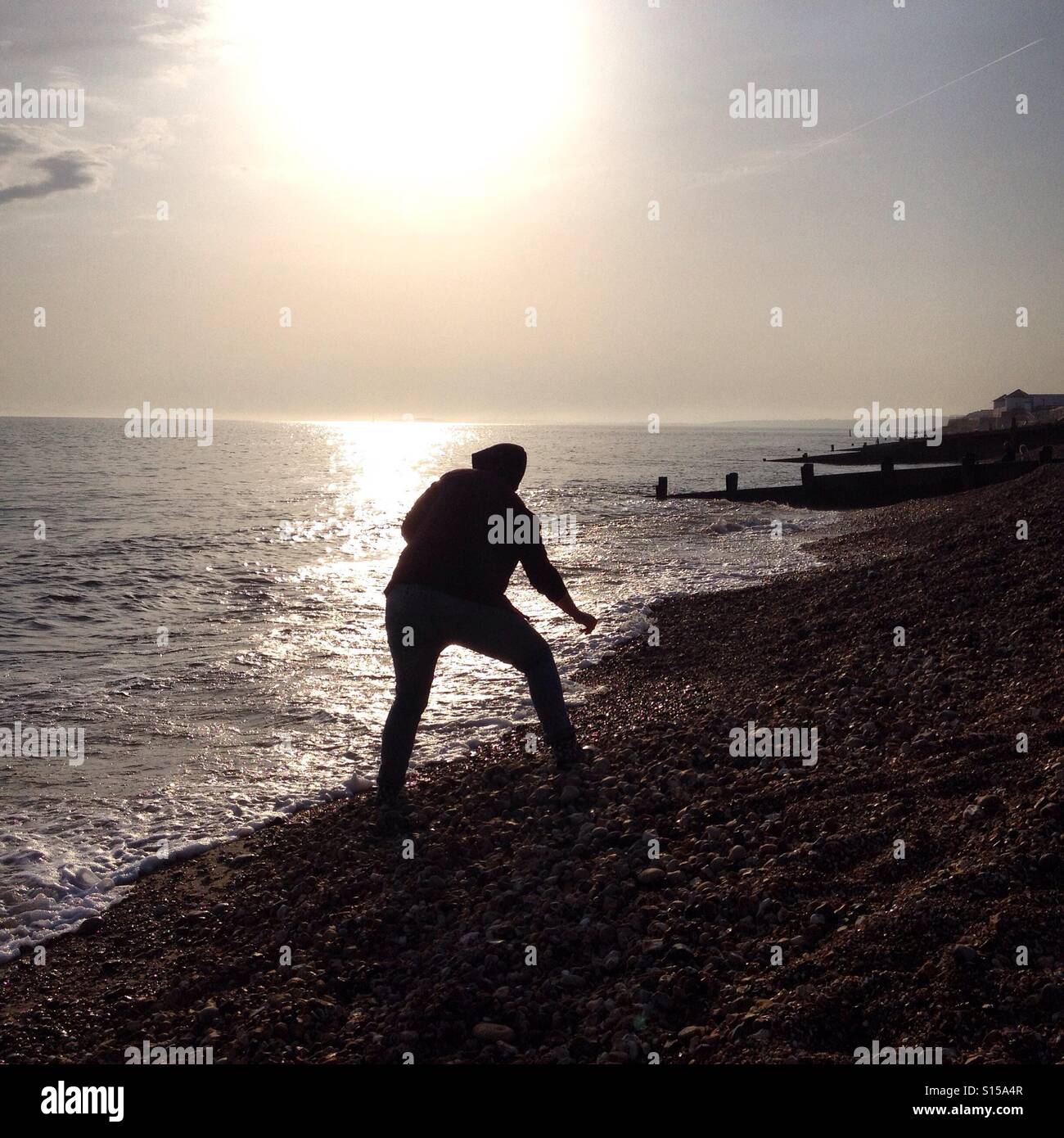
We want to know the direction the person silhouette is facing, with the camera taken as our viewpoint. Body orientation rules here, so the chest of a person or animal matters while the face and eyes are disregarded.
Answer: facing away from the viewer and to the right of the viewer
